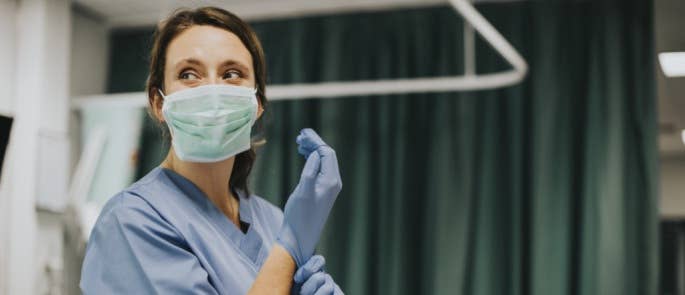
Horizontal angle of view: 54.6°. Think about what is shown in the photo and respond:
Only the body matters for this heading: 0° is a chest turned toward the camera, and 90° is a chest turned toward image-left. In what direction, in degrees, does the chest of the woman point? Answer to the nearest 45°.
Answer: approximately 315°

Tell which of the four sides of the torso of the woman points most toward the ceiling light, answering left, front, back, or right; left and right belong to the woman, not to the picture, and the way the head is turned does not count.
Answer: left
